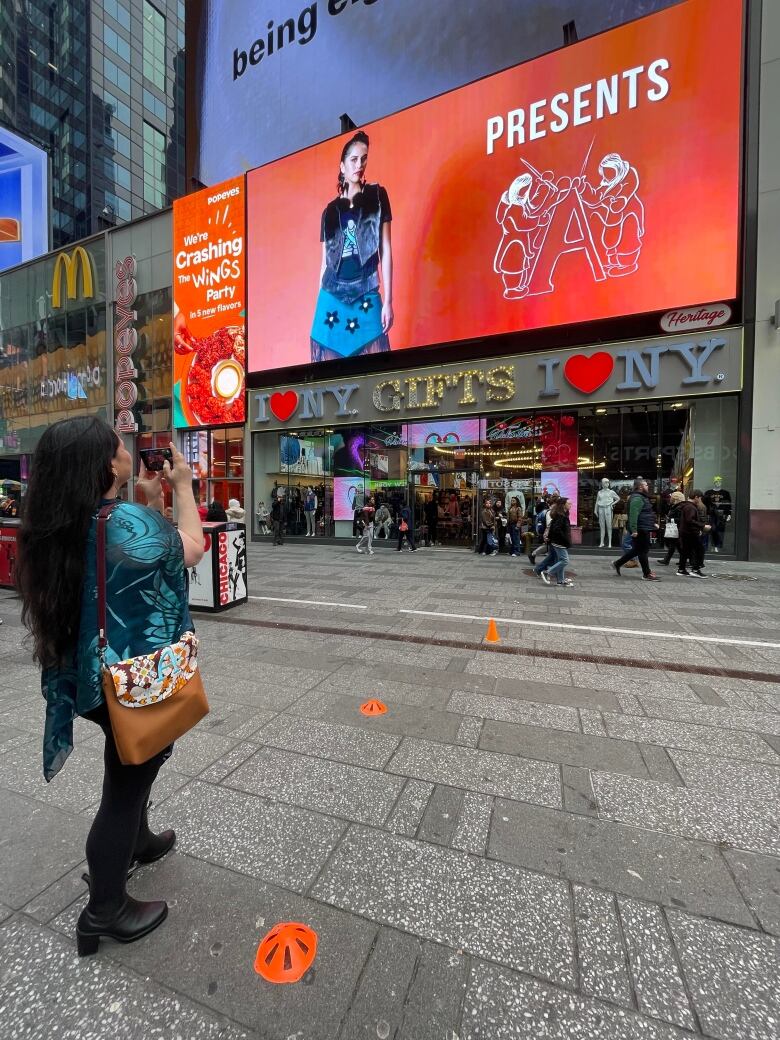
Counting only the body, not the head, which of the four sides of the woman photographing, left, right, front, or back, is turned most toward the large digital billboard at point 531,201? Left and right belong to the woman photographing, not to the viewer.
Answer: front

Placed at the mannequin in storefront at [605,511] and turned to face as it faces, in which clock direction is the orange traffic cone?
The orange traffic cone is roughly at 12 o'clock from the mannequin in storefront.

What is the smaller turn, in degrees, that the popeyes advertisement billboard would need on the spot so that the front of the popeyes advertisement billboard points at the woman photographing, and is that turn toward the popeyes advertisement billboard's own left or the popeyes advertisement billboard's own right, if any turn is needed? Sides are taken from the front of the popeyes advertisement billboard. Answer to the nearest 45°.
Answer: approximately 45° to the popeyes advertisement billboard's own left

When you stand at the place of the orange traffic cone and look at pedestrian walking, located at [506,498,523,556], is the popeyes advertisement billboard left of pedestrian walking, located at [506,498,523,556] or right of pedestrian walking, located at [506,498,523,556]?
left

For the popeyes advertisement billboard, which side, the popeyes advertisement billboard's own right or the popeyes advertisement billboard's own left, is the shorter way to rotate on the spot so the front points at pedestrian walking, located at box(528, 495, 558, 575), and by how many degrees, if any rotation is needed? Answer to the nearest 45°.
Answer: approximately 90° to the popeyes advertisement billboard's own left

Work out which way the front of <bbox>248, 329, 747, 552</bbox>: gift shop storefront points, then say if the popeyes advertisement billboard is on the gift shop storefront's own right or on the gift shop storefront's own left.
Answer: on the gift shop storefront's own right

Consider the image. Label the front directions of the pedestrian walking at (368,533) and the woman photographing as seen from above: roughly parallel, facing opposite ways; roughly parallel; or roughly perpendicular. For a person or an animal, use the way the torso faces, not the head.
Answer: roughly perpendicular

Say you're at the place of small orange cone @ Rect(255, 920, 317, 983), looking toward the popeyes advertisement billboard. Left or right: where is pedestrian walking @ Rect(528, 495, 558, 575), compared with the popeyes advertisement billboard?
right

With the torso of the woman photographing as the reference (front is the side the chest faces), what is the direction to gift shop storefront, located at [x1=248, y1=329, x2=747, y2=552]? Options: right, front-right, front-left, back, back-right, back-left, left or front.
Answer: front

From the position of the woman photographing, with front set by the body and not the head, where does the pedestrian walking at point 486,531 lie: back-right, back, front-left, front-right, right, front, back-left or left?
front

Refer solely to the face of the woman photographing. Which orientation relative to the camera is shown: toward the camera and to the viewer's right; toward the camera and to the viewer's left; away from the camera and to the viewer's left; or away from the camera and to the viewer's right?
away from the camera and to the viewer's right

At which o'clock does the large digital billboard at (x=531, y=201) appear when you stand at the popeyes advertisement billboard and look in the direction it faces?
The large digital billboard is roughly at 9 o'clock from the popeyes advertisement billboard.
